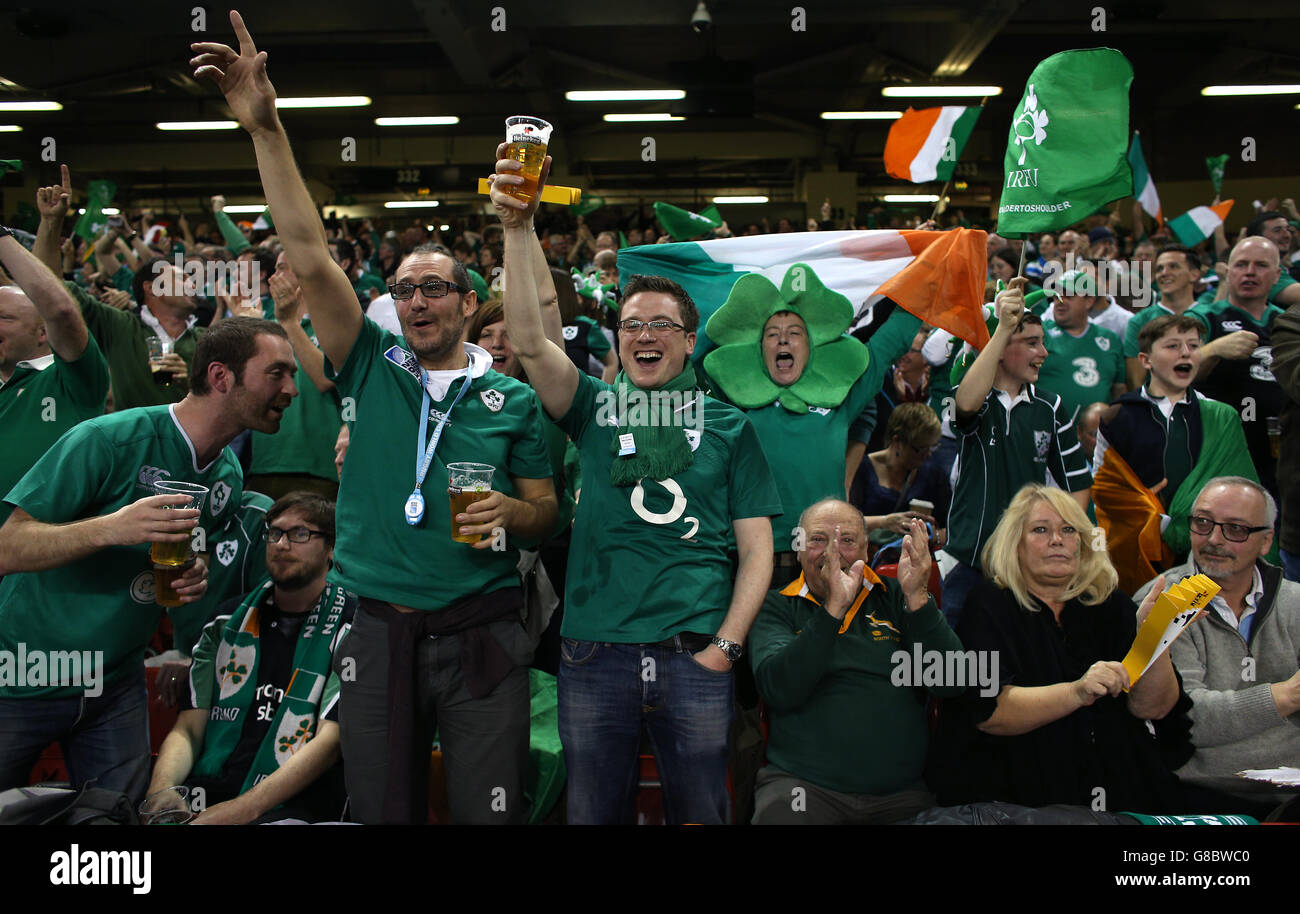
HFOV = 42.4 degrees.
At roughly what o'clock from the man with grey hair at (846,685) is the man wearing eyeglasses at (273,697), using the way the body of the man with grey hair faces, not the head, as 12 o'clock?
The man wearing eyeglasses is roughly at 3 o'clock from the man with grey hair.

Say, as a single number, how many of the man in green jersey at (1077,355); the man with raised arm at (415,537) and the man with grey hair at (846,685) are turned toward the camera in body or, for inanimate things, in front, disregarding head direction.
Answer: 3

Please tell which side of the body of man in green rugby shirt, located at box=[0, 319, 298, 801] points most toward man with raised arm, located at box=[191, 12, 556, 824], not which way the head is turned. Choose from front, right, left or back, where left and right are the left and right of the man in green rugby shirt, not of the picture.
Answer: front

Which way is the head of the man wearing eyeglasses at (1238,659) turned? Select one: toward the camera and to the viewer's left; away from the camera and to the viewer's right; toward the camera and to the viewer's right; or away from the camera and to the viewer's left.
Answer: toward the camera and to the viewer's left

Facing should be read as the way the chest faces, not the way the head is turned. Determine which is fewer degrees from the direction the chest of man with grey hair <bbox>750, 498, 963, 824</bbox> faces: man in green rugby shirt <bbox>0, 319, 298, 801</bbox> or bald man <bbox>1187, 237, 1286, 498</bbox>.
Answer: the man in green rugby shirt

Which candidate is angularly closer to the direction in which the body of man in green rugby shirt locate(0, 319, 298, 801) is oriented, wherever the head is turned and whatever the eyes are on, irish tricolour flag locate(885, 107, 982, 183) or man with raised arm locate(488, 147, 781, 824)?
the man with raised arm

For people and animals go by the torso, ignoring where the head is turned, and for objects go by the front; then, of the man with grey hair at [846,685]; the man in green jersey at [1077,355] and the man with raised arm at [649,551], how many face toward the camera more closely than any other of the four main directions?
3
